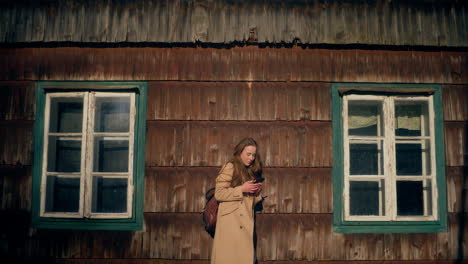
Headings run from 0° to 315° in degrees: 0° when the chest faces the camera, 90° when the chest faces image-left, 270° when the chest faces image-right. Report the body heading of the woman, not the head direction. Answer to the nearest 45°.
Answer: approximately 315°
